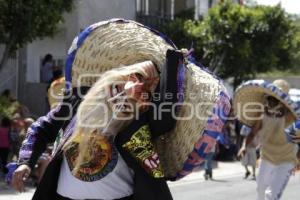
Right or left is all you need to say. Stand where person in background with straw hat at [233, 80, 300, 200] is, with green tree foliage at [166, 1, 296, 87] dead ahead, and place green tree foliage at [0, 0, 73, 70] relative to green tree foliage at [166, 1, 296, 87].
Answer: left

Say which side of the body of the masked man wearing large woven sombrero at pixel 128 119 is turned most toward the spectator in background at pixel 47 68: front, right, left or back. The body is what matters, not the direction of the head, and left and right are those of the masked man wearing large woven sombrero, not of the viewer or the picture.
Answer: back

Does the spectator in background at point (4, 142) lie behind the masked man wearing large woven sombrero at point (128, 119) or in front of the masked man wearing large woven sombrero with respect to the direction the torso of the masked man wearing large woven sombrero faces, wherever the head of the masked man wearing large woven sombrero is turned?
behind

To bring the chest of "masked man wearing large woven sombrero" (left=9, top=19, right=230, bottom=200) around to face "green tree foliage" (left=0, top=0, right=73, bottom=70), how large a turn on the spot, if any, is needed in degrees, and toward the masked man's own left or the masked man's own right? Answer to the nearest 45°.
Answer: approximately 180°

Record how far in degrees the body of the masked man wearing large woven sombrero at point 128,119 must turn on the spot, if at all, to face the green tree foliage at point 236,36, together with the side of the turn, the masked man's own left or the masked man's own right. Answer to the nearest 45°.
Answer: approximately 180°

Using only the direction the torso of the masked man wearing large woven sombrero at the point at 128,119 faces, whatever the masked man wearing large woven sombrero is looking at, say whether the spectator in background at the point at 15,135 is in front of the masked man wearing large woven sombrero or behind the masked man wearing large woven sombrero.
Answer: behind

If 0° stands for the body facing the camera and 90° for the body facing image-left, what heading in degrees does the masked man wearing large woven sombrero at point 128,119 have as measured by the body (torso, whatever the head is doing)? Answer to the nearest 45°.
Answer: approximately 0°
